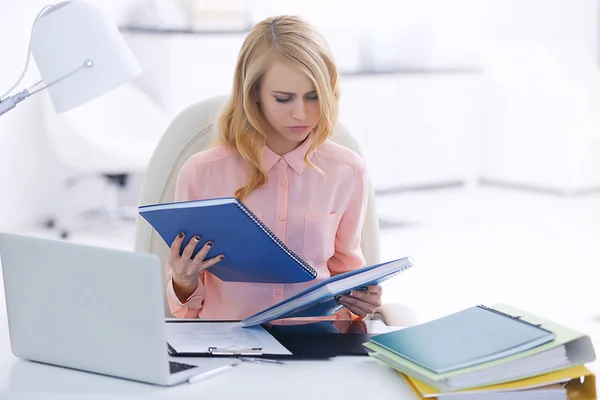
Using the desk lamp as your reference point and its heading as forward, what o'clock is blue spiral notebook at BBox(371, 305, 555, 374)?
The blue spiral notebook is roughly at 1 o'clock from the desk lamp.

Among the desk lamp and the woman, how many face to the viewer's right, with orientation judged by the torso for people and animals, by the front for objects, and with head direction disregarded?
1

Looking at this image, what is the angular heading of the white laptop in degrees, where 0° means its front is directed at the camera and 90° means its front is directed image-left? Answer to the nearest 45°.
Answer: approximately 225°

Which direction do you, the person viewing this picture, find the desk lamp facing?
facing to the right of the viewer

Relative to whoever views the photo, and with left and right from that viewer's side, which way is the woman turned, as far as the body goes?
facing the viewer

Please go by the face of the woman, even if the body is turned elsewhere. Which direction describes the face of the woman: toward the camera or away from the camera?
toward the camera

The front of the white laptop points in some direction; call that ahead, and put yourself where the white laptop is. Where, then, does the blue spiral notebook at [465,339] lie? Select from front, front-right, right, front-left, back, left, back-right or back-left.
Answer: front-right

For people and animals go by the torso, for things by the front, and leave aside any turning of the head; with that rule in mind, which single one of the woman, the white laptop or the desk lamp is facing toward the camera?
the woman

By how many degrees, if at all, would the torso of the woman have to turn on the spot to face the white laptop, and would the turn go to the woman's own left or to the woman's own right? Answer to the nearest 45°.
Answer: approximately 45° to the woman's own right

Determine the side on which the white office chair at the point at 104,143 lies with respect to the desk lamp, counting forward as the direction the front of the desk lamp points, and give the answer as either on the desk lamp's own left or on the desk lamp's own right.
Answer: on the desk lamp's own left
